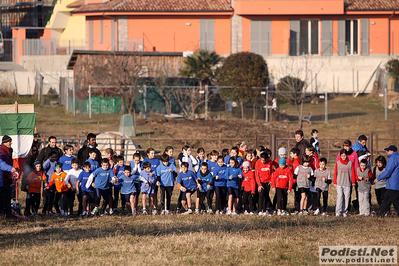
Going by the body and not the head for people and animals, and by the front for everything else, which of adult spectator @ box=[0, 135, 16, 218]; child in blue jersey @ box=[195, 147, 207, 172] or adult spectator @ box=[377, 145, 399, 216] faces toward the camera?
the child in blue jersey

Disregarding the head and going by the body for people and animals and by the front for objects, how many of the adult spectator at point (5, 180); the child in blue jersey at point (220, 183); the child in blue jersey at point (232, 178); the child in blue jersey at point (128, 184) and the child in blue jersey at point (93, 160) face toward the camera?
4

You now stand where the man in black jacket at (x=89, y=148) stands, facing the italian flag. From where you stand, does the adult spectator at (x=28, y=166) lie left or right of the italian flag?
left

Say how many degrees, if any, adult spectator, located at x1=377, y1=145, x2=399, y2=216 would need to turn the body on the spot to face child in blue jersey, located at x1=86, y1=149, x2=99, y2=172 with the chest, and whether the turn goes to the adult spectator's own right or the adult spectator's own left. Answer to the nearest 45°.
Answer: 0° — they already face them

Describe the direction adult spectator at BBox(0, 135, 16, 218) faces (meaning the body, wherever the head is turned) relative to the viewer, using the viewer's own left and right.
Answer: facing to the right of the viewer

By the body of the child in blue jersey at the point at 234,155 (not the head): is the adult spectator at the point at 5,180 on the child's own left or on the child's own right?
on the child's own right

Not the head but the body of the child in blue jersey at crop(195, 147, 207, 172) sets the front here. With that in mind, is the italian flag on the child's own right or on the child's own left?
on the child's own right

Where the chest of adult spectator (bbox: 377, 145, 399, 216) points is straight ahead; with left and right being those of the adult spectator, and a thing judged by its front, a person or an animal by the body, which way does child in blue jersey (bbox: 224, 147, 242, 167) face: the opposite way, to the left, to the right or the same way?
to the left

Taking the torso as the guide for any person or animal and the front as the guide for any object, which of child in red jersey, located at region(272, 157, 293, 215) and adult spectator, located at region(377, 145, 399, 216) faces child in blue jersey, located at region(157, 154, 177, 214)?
the adult spectator

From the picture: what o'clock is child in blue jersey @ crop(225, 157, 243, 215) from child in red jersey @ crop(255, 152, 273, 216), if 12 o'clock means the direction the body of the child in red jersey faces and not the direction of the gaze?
The child in blue jersey is roughly at 3 o'clock from the child in red jersey.

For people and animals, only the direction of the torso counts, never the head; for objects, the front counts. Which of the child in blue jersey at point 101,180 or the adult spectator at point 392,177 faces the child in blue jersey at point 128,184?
the adult spectator
